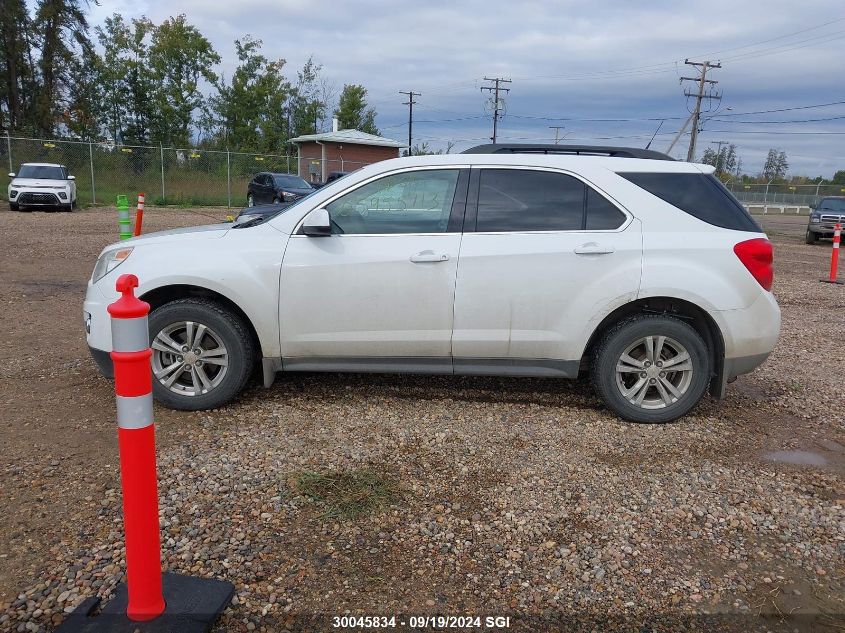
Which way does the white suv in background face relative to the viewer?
toward the camera

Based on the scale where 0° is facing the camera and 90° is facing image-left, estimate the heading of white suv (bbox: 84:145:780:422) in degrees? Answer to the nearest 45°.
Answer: approximately 90°

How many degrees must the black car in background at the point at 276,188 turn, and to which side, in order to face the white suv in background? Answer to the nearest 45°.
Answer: approximately 135° to its right

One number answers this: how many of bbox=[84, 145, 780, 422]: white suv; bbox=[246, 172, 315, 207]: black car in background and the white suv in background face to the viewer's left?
1

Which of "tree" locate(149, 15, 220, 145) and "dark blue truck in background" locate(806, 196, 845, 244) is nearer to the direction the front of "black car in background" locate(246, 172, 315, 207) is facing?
the dark blue truck in background

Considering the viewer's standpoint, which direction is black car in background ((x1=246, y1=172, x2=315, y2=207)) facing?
facing the viewer and to the right of the viewer

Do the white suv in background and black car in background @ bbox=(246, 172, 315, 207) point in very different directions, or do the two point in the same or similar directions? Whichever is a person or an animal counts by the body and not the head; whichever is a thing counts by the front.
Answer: same or similar directions

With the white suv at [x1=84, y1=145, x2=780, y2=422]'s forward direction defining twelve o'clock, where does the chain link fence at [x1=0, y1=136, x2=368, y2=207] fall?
The chain link fence is roughly at 2 o'clock from the white suv.

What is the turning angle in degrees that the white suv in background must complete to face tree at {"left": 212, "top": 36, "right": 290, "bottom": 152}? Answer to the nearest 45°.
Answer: approximately 135° to its left

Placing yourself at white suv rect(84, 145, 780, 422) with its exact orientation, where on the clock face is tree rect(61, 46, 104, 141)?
The tree is roughly at 2 o'clock from the white suv.

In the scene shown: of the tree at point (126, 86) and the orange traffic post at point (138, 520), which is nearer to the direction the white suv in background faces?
the orange traffic post

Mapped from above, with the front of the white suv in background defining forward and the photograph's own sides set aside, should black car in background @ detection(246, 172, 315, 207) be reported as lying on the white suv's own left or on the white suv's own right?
on the white suv's own left

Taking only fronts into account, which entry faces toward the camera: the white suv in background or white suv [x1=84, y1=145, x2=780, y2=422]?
the white suv in background

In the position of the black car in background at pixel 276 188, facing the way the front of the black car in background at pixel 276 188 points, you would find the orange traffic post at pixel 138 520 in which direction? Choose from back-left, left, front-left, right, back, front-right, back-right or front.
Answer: front-right

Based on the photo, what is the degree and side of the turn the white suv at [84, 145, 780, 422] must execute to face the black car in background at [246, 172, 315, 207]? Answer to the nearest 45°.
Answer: approximately 90° to its right

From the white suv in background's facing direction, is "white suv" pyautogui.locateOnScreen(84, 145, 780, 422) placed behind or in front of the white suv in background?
in front
